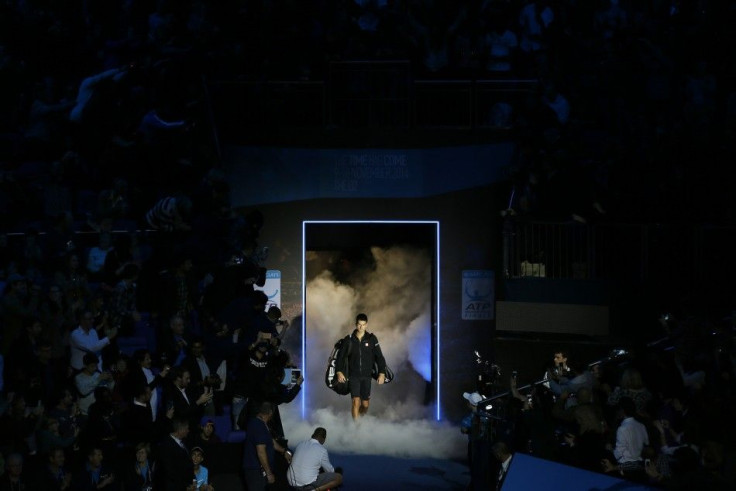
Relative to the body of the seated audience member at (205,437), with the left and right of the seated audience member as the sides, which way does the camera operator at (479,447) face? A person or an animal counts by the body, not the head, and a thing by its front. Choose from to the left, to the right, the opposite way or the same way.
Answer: the opposite way

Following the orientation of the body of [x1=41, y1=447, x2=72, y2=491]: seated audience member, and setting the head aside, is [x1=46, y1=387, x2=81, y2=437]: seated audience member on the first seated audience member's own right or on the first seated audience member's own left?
on the first seated audience member's own left

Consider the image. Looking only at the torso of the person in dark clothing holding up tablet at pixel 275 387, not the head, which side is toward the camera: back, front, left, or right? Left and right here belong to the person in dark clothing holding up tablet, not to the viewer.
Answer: right

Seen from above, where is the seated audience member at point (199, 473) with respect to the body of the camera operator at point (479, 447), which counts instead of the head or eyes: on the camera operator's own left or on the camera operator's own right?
on the camera operator's own left

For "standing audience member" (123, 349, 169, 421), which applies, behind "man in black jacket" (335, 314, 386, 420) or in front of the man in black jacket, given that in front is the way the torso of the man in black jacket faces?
in front

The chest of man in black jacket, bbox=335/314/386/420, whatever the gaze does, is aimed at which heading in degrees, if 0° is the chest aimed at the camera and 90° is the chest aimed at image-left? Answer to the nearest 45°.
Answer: approximately 0°

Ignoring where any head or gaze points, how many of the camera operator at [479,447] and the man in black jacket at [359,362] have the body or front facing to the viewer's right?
0

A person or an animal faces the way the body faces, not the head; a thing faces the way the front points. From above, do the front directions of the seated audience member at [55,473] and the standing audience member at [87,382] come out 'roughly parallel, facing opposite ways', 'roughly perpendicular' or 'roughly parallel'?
roughly parallel

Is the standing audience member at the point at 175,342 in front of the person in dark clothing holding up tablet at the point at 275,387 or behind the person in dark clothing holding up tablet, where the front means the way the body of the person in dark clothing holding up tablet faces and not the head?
behind

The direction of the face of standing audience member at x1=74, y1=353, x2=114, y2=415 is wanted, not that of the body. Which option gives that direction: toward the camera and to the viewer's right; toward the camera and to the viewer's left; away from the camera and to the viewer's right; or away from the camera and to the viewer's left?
toward the camera and to the viewer's right

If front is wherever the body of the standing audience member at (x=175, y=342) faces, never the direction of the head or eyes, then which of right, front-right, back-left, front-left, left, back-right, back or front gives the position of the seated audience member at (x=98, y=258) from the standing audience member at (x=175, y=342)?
back

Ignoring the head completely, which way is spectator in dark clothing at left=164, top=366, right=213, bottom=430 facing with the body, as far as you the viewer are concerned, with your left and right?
facing the viewer and to the right of the viewer
